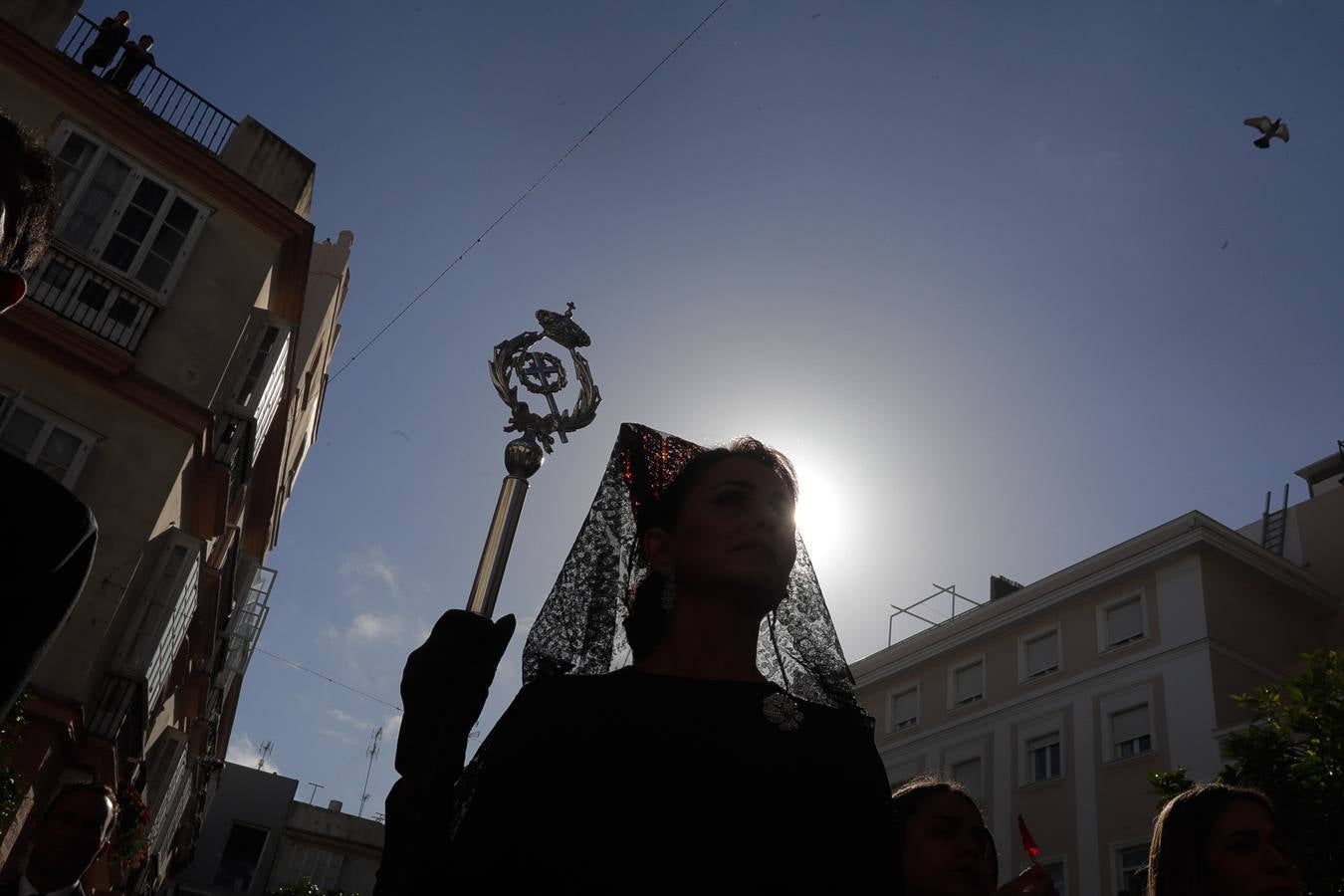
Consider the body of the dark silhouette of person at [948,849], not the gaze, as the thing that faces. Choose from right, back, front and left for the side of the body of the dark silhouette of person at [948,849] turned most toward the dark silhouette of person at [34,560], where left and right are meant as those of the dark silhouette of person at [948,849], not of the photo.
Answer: right

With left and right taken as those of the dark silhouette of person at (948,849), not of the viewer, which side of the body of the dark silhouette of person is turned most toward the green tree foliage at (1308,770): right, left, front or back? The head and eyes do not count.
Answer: left

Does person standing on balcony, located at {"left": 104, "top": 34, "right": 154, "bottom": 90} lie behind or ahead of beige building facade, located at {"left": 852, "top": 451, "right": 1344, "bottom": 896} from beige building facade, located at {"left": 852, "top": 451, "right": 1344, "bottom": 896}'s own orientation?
ahead

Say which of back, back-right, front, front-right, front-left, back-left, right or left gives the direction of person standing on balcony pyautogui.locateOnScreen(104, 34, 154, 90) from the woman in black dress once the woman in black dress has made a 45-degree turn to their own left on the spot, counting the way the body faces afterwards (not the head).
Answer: back-left

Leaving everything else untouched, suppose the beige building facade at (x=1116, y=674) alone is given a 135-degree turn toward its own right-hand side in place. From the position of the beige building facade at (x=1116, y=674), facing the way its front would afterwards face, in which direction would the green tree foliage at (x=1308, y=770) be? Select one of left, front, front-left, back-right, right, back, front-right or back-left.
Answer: back

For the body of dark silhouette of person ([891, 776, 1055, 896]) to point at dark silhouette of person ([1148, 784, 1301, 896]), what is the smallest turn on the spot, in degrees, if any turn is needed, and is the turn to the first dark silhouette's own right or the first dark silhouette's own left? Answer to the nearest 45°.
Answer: approximately 45° to the first dark silhouette's own left

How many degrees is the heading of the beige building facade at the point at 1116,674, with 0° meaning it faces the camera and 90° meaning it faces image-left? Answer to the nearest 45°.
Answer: approximately 45°

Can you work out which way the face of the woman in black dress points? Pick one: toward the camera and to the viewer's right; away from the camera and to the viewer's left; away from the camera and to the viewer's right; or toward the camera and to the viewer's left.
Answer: toward the camera and to the viewer's right
